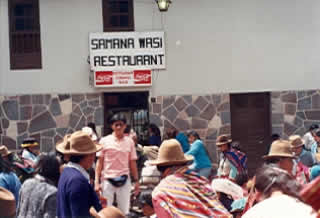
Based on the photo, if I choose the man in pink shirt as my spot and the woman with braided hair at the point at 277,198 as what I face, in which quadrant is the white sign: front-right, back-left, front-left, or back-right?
back-left

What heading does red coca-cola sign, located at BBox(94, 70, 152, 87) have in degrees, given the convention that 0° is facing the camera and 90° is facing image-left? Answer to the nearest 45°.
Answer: approximately 0°

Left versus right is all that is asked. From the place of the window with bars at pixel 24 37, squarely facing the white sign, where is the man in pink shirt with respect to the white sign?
right

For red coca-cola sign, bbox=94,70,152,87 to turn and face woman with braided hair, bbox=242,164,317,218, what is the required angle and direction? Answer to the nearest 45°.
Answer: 0° — it already faces them
